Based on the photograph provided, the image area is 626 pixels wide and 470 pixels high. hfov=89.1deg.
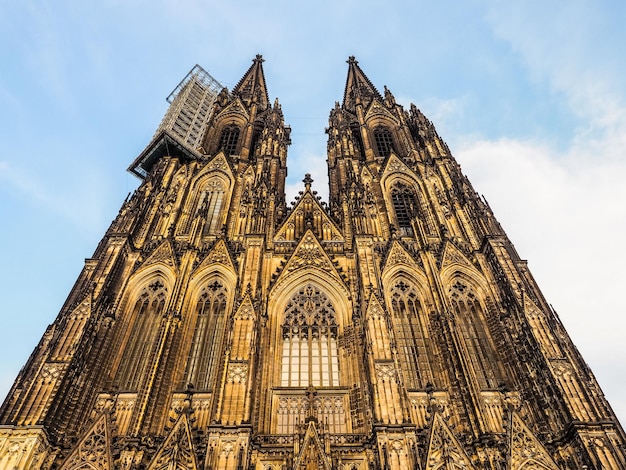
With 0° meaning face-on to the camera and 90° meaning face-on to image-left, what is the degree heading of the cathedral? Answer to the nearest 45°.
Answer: approximately 0°
